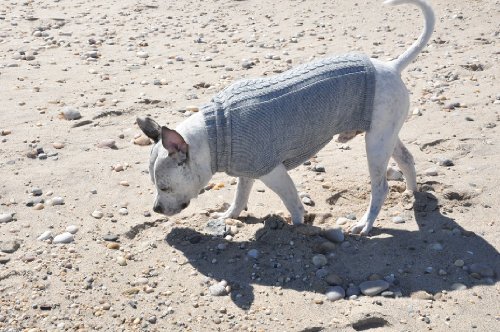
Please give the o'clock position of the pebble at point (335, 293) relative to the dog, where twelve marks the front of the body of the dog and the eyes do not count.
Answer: The pebble is roughly at 8 o'clock from the dog.

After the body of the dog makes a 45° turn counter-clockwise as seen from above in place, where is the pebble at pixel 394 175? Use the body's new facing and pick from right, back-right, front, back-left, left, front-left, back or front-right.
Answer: back

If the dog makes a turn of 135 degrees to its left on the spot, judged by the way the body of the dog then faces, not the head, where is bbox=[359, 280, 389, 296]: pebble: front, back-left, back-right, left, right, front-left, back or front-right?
front

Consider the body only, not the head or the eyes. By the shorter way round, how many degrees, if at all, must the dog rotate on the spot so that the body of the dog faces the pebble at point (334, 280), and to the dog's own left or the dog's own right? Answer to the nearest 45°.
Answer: approximately 135° to the dog's own left

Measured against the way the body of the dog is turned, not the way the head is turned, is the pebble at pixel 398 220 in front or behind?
behind

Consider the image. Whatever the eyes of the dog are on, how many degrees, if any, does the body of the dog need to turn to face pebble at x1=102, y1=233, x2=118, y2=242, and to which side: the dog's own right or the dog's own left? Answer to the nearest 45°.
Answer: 0° — it already faces it

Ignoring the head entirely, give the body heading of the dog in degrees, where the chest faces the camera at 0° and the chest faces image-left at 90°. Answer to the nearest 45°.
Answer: approximately 90°

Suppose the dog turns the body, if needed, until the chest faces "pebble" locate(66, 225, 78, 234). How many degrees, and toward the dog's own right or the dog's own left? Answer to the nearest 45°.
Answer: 0° — it already faces it

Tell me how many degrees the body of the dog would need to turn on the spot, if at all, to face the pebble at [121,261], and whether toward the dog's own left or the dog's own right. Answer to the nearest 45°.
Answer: approximately 45° to the dog's own left

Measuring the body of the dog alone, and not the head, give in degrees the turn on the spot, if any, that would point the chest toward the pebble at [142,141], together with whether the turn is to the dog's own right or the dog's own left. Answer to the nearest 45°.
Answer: approximately 45° to the dog's own right

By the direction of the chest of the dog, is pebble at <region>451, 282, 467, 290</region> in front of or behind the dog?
behind

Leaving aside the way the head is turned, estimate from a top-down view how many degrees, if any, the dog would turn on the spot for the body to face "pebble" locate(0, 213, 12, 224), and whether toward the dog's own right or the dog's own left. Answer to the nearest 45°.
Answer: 0° — it already faces it
